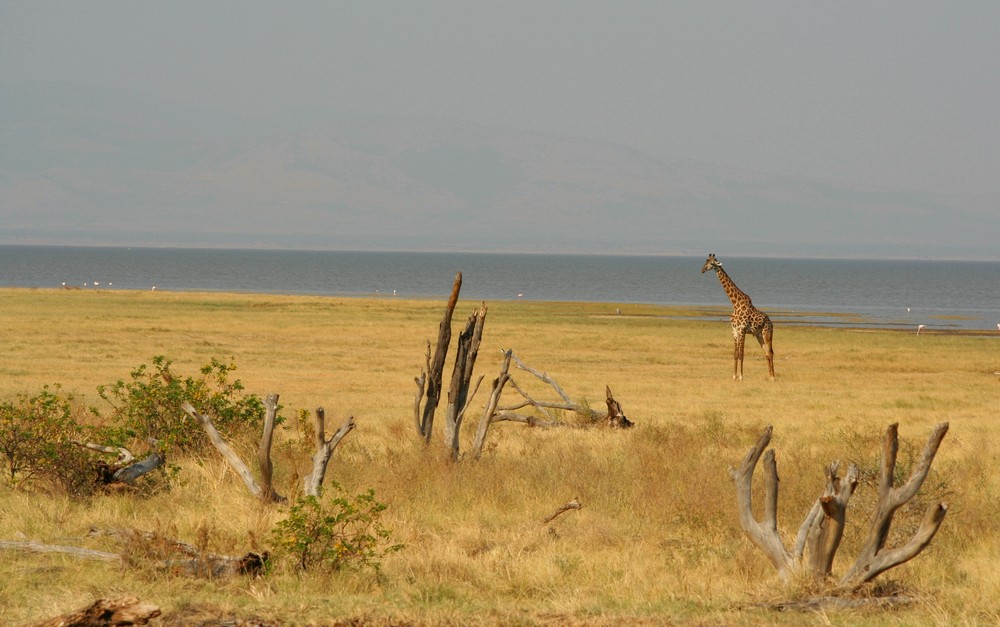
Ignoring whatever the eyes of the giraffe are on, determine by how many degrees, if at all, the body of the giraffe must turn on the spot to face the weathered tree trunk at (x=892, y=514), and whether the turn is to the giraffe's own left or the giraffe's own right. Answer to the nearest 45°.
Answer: approximately 90° to the giraffe's own left

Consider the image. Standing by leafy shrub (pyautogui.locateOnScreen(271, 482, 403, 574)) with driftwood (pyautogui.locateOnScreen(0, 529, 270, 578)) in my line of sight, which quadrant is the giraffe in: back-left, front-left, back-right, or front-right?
back-right

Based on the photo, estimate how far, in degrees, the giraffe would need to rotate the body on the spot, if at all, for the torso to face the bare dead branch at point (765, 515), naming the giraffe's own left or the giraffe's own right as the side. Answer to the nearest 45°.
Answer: approximately 90° to the giraffe's own left

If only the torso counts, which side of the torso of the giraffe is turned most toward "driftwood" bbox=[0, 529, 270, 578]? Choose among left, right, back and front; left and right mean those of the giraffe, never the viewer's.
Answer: left

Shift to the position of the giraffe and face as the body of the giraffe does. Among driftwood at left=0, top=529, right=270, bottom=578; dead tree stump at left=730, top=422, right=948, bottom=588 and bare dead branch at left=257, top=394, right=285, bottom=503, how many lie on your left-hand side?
3

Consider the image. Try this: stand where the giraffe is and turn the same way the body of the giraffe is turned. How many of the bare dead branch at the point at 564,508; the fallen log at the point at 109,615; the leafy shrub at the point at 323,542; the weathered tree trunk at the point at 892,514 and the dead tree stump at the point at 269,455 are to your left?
5

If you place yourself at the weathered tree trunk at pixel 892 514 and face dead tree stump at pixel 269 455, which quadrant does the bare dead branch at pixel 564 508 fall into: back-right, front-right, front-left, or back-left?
front-right

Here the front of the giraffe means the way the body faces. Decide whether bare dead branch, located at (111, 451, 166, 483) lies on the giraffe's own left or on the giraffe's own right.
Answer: on the giraffe's own left

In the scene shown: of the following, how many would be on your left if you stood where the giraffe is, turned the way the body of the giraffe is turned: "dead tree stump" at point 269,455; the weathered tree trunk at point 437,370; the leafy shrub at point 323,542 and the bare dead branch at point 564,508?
4

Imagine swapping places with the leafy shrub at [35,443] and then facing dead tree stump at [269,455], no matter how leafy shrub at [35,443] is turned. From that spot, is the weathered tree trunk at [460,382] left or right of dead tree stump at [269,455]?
left

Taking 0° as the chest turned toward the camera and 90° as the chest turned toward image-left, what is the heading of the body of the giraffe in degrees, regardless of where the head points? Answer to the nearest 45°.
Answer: approximately 90°

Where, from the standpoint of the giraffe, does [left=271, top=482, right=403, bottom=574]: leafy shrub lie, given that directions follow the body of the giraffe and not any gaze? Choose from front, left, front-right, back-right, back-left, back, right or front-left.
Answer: left

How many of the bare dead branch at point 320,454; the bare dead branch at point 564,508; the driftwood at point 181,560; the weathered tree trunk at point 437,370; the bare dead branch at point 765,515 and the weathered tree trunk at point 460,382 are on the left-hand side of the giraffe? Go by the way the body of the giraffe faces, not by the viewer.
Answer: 6

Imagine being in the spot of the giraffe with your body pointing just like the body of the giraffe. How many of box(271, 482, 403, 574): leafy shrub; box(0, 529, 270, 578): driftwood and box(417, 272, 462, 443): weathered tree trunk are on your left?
3
